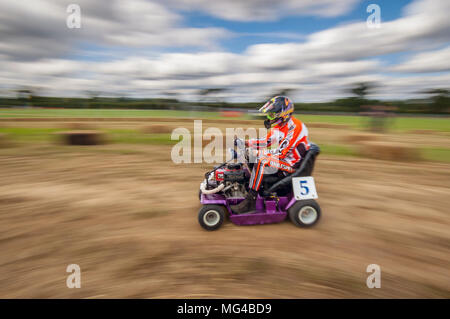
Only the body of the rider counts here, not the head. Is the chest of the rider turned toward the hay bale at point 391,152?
no

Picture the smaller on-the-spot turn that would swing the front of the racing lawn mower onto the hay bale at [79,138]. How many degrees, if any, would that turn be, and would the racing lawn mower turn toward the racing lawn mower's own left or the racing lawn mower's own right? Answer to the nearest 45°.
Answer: approximately 45° to the racing lawn mower's own right

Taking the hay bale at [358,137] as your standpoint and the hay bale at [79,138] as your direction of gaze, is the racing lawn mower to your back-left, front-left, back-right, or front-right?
front-left

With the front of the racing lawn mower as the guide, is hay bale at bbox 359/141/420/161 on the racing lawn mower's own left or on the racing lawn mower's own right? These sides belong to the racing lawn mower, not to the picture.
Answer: on the racing lawn mower's own right

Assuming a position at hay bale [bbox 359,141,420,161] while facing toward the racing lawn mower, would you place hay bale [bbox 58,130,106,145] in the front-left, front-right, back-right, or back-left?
front-right

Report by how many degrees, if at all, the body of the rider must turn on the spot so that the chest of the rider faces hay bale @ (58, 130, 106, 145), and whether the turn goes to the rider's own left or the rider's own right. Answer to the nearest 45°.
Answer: approximately 45° to the rider's own right

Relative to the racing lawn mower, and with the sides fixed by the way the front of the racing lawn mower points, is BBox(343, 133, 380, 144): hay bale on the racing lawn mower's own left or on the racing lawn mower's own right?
on the racing lawn mower's own right

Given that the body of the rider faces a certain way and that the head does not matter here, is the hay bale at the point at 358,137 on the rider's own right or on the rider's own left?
on the rider's own right

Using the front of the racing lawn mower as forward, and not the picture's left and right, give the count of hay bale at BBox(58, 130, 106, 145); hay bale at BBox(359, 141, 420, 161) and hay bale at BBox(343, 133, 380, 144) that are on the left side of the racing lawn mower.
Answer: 0

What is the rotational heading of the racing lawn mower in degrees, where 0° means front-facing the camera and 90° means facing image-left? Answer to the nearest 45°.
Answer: approximately 90°

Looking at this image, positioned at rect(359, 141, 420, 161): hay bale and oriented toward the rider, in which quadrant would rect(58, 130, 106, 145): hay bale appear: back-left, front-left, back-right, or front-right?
front-right

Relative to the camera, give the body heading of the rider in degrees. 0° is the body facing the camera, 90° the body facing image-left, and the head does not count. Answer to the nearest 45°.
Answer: approximately 90°

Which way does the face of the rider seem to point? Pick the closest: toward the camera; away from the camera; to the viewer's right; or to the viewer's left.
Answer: to the viewer's left
